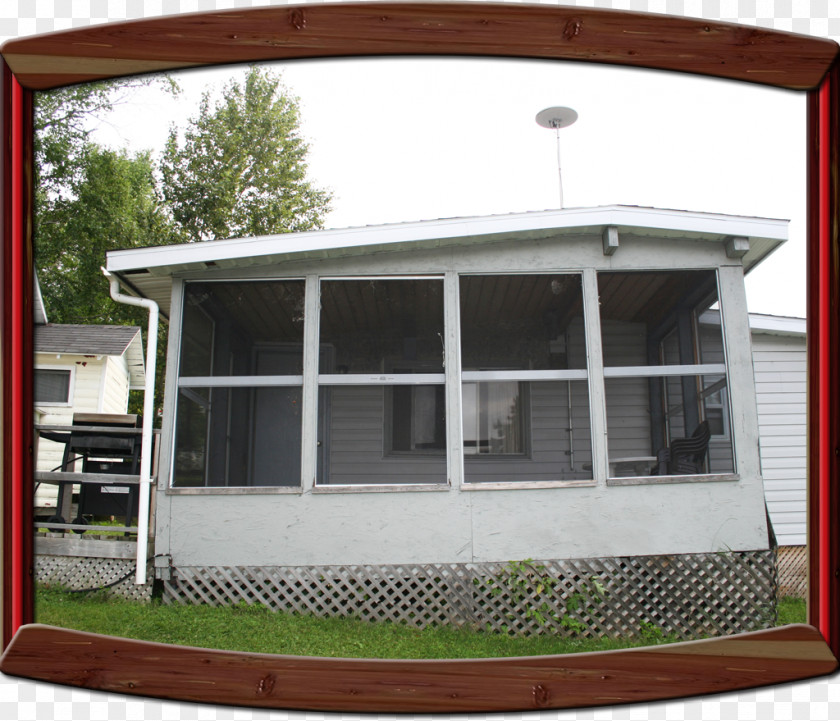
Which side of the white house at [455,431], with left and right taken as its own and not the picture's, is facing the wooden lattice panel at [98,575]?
right

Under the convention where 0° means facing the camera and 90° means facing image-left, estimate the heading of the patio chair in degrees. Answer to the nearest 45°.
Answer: approximately 90°

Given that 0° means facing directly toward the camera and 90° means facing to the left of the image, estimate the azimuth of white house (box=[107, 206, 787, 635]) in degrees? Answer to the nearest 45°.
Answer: approximately 0°

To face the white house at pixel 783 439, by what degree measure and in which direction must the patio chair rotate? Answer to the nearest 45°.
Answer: approximately 135° to its right

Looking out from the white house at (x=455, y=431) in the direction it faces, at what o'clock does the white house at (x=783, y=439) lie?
the white house at (x=783, y=439) is roughly at 8 o'clock from the white house at (x=455, y=431).
